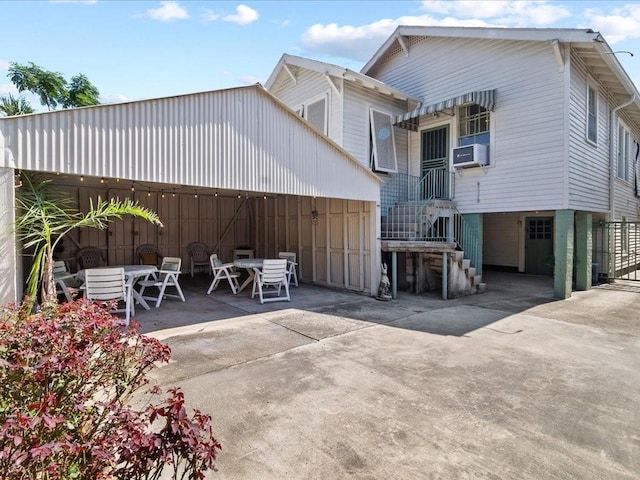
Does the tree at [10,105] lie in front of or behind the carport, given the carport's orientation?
behind

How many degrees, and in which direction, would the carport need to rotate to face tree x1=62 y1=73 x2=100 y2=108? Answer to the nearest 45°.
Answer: approximately 135° to its left

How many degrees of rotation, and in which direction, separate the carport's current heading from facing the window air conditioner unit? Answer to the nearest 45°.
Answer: approximately 45° to its left

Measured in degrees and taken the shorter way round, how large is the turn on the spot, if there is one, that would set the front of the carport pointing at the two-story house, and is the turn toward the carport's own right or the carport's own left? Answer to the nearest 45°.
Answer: approximately 45° to the carport's own left

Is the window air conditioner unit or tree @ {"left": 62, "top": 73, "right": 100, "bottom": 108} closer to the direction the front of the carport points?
the window air conditioner unit

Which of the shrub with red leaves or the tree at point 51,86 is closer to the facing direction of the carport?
the shrub with red leaves

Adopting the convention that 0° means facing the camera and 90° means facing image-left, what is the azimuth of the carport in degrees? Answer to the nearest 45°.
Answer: approximately 315°

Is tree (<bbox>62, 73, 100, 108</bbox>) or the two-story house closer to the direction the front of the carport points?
the two-story house
